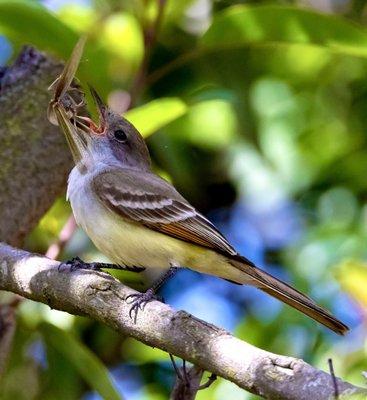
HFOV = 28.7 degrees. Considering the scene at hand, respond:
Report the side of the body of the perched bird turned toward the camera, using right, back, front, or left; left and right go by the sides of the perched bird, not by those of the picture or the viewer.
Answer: left

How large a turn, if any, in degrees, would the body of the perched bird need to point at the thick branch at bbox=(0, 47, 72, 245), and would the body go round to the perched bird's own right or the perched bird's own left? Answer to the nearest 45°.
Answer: approximately 45° to the perched bird's own right

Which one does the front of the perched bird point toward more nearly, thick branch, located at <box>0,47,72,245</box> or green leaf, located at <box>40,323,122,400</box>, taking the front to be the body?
the thick branch
